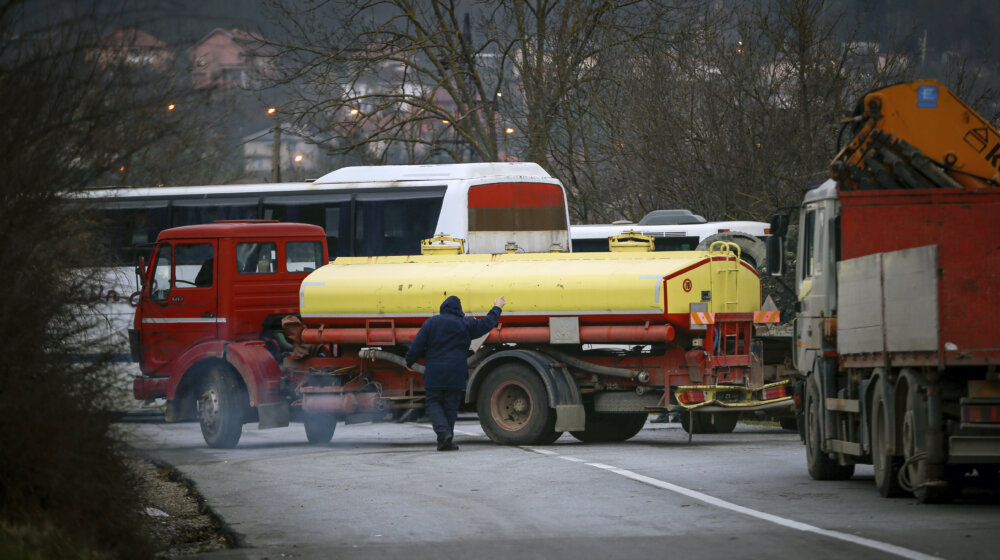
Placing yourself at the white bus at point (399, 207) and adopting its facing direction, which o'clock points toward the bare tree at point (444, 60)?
The bare tree is roughly at 2 o'clock from the white bus.

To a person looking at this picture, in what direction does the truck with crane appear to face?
facing away from the viewer and to the left of the viewer

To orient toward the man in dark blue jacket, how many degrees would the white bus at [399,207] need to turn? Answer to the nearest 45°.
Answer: approximately 135° to its left

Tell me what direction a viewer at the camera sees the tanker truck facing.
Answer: facing away from the viewer and to the left of the viewer

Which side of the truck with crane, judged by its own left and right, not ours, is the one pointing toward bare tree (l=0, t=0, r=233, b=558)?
left

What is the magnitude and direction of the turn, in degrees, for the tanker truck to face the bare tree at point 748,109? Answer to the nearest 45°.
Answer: approximately 90° to its right

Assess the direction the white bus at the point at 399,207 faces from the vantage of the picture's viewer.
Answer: facing away from the viewer and to the left of the viewer
